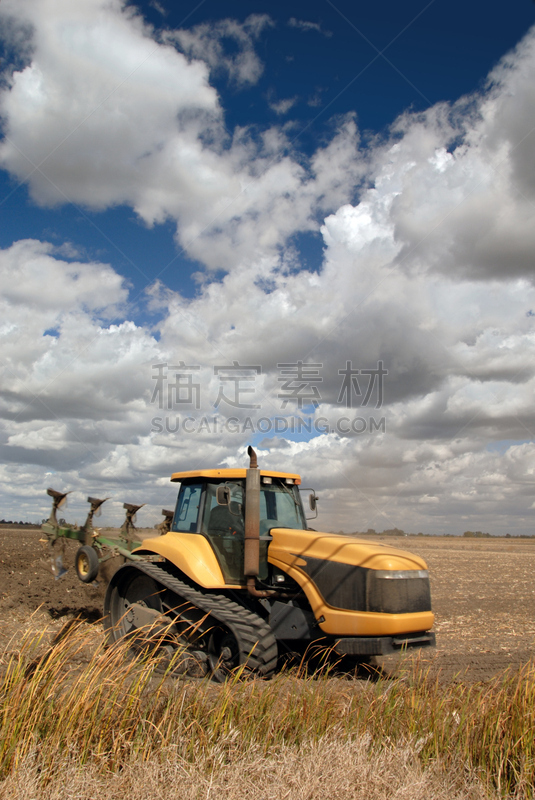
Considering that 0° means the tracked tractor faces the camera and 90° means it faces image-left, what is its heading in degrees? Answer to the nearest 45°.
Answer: approximately 315°
